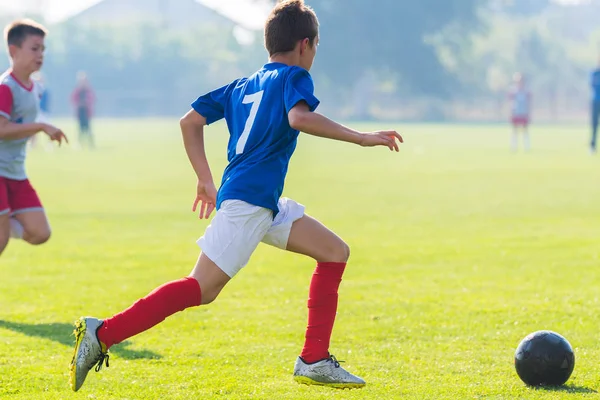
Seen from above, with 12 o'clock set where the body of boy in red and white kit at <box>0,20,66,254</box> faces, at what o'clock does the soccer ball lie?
The soccer ball is roughly at 12 o'clock from the boy in red and white kit.

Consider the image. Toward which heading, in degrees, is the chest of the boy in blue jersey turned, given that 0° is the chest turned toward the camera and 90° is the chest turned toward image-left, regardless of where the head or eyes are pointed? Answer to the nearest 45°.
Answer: approximately 225°

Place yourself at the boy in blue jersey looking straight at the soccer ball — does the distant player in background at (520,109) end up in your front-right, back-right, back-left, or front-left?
front-left

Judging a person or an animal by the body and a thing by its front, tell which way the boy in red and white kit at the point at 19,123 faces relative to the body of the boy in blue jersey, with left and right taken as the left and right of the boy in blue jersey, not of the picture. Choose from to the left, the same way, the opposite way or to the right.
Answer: to the right

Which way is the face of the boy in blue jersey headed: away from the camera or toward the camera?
away from the camera

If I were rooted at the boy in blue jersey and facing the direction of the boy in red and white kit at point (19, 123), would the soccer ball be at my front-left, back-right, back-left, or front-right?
back-right

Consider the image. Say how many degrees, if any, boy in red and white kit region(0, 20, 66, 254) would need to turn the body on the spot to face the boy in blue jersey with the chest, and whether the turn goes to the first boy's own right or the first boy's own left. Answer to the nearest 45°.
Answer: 0° — they already face them
